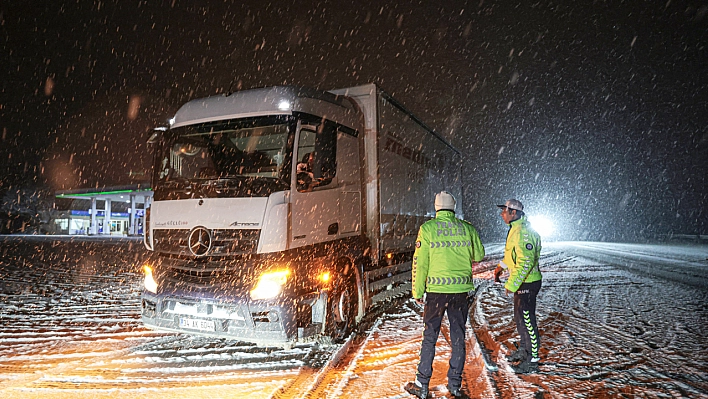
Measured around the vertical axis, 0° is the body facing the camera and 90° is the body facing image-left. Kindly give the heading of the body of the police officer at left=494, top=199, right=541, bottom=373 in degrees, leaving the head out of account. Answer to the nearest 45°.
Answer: approximately 90°

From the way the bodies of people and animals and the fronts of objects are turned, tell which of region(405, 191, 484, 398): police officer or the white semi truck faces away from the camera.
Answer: the police officer

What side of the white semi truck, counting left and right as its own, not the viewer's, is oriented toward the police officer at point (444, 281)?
left

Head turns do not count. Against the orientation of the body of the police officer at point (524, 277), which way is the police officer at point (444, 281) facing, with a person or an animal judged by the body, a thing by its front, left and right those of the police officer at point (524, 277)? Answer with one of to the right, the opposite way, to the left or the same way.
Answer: to the right

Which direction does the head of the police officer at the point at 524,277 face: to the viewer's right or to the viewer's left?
to the viewer's left

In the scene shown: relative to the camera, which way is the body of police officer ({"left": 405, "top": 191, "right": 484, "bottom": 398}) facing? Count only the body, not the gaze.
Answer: away from the camera

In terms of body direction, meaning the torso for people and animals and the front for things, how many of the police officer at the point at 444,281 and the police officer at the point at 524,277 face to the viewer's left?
1

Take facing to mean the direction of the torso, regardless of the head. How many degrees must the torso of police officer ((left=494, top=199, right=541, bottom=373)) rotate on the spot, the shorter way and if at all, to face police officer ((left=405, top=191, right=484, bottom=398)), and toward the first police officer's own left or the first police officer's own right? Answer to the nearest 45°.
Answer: approximately 45° to the first police officer's own left

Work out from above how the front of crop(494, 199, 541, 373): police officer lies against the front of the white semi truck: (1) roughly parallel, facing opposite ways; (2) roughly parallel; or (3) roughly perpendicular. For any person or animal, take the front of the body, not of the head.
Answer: roughly perpendicular

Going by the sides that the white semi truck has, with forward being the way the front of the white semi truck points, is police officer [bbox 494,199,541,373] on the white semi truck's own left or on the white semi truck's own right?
on the white semi truck's own left
